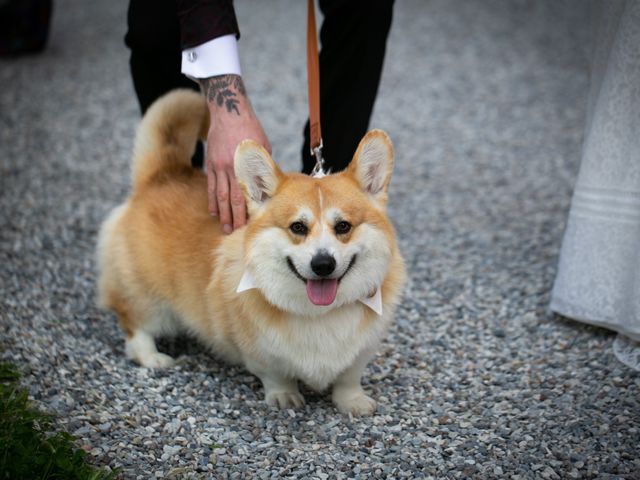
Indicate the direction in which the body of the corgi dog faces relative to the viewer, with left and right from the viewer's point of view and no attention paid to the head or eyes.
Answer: facing the viewer and to the right of the viewer
